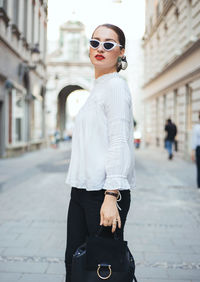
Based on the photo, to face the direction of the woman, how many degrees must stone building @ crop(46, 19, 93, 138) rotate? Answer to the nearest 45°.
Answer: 0° — it already faces them

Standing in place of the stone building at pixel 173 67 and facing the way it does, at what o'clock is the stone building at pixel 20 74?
the stone building at pixel 20 74 is roughly at 11 o'clock from the stone building at pixel 173 67.

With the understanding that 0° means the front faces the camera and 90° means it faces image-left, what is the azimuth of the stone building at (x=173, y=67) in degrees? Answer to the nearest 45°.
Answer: approximately 90°

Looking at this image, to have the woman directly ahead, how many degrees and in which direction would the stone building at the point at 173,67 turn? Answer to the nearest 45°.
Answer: approximately 90° to its left

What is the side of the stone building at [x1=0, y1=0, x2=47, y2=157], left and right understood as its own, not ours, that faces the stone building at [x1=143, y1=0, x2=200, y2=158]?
front

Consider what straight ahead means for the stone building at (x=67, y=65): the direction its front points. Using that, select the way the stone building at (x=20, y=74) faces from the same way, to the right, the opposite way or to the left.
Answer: to the left

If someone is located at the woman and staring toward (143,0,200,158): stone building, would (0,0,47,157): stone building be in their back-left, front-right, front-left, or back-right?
front-left

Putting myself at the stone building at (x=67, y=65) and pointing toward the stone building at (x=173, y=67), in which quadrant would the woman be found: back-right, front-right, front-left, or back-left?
front-right

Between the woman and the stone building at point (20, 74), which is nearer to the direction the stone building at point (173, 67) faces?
the stone building

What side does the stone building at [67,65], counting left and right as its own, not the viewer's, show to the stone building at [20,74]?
front

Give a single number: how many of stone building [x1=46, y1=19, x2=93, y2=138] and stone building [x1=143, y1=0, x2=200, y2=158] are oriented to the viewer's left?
1

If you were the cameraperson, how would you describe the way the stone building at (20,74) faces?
facing to the right of the viewer

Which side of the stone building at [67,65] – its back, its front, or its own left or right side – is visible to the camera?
front

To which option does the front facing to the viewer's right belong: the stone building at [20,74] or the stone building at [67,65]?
the stone building at [20,74]
